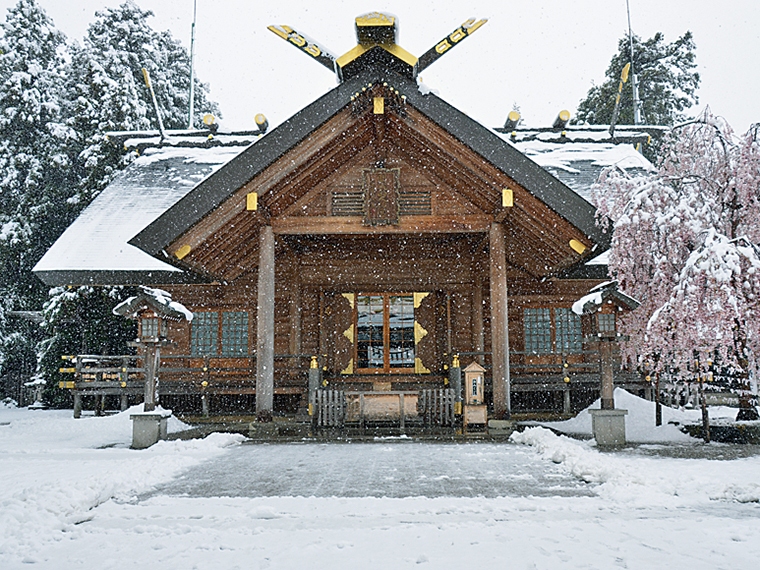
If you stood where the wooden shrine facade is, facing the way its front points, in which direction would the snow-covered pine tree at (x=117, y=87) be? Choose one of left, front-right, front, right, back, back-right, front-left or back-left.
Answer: back-right

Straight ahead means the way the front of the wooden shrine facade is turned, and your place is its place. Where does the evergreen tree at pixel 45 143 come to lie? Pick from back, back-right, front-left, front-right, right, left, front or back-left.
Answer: back-right

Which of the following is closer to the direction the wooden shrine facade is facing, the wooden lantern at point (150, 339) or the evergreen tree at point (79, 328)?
the wooden lantern

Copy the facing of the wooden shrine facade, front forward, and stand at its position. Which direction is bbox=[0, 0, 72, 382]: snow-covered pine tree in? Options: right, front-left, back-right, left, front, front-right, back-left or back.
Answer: back-right

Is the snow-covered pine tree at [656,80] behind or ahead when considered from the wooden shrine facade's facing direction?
behind

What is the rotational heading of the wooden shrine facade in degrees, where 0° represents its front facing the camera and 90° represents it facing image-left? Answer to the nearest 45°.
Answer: approximately 0°

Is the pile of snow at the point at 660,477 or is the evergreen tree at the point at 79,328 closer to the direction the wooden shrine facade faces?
the pile of snow

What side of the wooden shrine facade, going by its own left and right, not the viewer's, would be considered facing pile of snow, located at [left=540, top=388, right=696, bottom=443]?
left

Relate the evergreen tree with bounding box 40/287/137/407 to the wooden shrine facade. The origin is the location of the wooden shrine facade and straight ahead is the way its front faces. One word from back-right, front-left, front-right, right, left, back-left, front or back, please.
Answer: back-right
